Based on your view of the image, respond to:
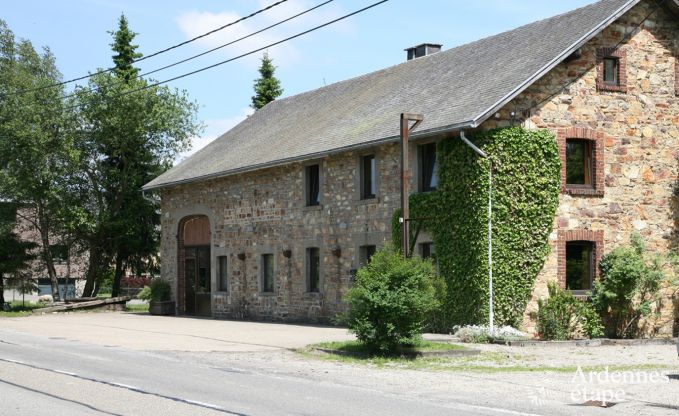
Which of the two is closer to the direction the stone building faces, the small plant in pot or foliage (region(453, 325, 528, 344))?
the foliage

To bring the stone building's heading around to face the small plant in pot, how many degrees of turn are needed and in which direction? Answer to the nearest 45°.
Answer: approximately 90° to its right

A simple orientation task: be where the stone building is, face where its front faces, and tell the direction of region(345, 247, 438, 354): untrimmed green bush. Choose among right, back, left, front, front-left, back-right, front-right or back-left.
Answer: front-left

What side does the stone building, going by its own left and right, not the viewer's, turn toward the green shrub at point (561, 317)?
left

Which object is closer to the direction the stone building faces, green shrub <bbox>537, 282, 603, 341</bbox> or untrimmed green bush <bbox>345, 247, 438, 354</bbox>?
the untrimmed green bush

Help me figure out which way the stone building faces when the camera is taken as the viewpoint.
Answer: facing the viewer and to the left of the viewer
